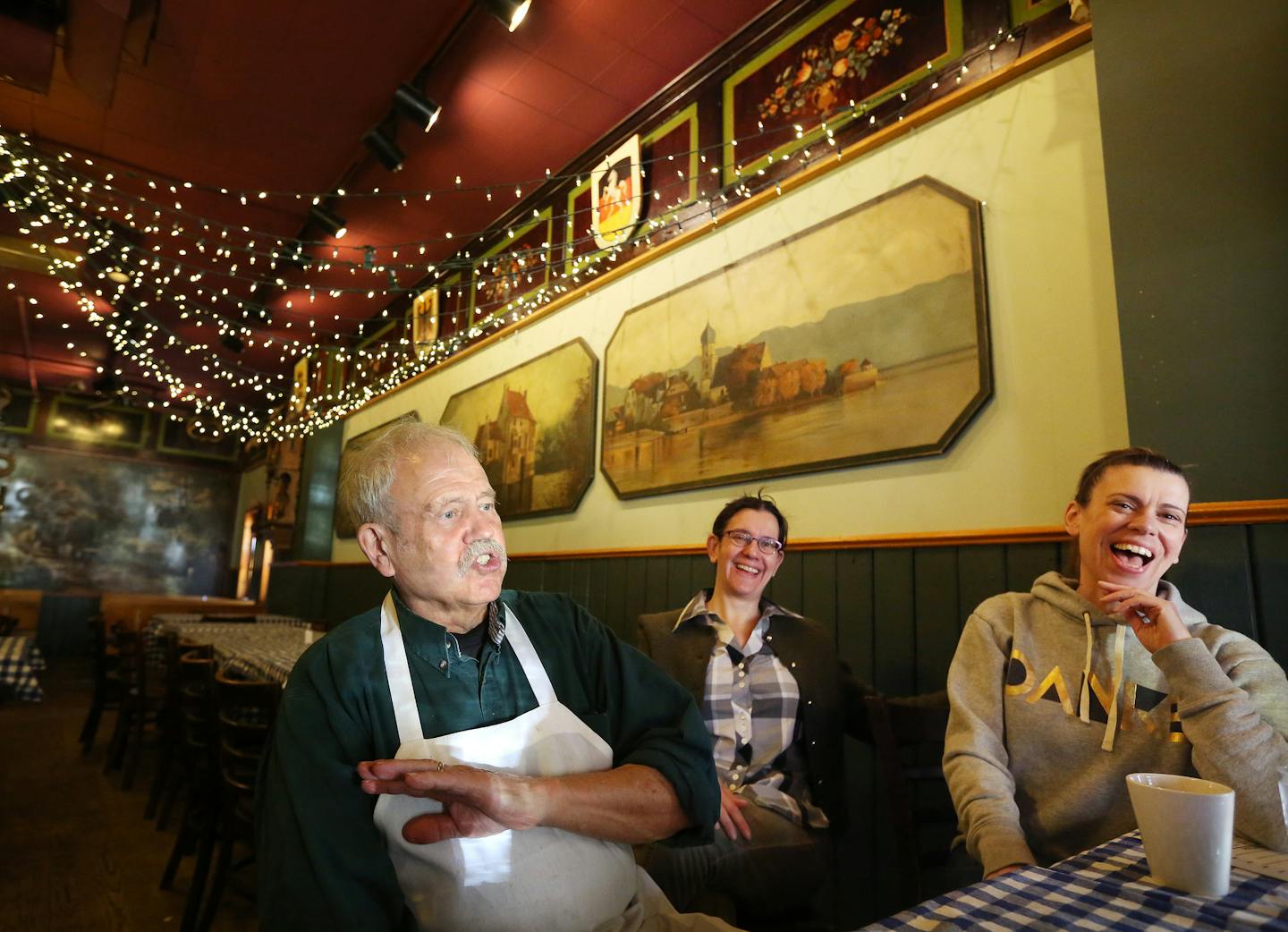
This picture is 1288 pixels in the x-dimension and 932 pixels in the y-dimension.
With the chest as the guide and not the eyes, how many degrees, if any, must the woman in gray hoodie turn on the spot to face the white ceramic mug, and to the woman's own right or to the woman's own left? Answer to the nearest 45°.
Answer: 0° — they already face it

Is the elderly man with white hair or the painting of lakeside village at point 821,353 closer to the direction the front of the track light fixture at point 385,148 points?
the painting of lakeside village

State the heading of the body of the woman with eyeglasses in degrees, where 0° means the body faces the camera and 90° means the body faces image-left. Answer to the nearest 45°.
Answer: approximately 0°

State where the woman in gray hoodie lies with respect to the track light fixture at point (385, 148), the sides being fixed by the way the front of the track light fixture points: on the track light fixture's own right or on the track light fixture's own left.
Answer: on the track light fixture's own right

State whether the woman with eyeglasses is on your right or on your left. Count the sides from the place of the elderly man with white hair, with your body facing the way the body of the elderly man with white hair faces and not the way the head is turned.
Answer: on your left

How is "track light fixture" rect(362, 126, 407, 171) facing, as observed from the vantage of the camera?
facing to the right of the viewer

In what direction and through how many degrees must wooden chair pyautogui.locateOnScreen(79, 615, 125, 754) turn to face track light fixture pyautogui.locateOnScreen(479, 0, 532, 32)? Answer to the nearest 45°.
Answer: approximately 90° to its right
